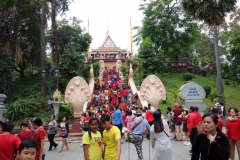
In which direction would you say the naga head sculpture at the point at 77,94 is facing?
toward the camera

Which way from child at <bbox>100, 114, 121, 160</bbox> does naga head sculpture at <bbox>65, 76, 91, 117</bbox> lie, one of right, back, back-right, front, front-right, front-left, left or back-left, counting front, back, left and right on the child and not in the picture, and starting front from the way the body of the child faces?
back-right

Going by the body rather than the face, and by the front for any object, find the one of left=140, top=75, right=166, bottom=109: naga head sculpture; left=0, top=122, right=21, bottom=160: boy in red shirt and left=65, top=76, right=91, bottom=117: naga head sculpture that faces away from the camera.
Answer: the boy in red shirt

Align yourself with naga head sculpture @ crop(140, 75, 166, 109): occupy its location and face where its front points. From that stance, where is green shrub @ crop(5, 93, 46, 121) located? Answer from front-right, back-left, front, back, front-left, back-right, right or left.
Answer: right

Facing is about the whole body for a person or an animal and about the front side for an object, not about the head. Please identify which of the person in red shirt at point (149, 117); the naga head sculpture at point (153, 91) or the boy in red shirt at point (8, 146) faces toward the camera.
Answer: the naga head sculpture

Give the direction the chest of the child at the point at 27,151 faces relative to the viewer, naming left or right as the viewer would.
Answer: facing the viewer

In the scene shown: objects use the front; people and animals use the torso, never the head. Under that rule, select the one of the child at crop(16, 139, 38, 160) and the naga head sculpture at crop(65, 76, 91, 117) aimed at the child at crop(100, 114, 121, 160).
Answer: the naga head sculpture

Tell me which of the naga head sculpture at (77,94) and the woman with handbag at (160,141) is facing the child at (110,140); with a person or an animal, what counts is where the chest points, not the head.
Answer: the naga head sculpture

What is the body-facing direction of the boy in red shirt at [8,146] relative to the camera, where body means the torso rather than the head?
away from the camera

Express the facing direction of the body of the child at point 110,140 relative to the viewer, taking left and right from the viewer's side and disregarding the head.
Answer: facing the viewer and to the left of the viewer
